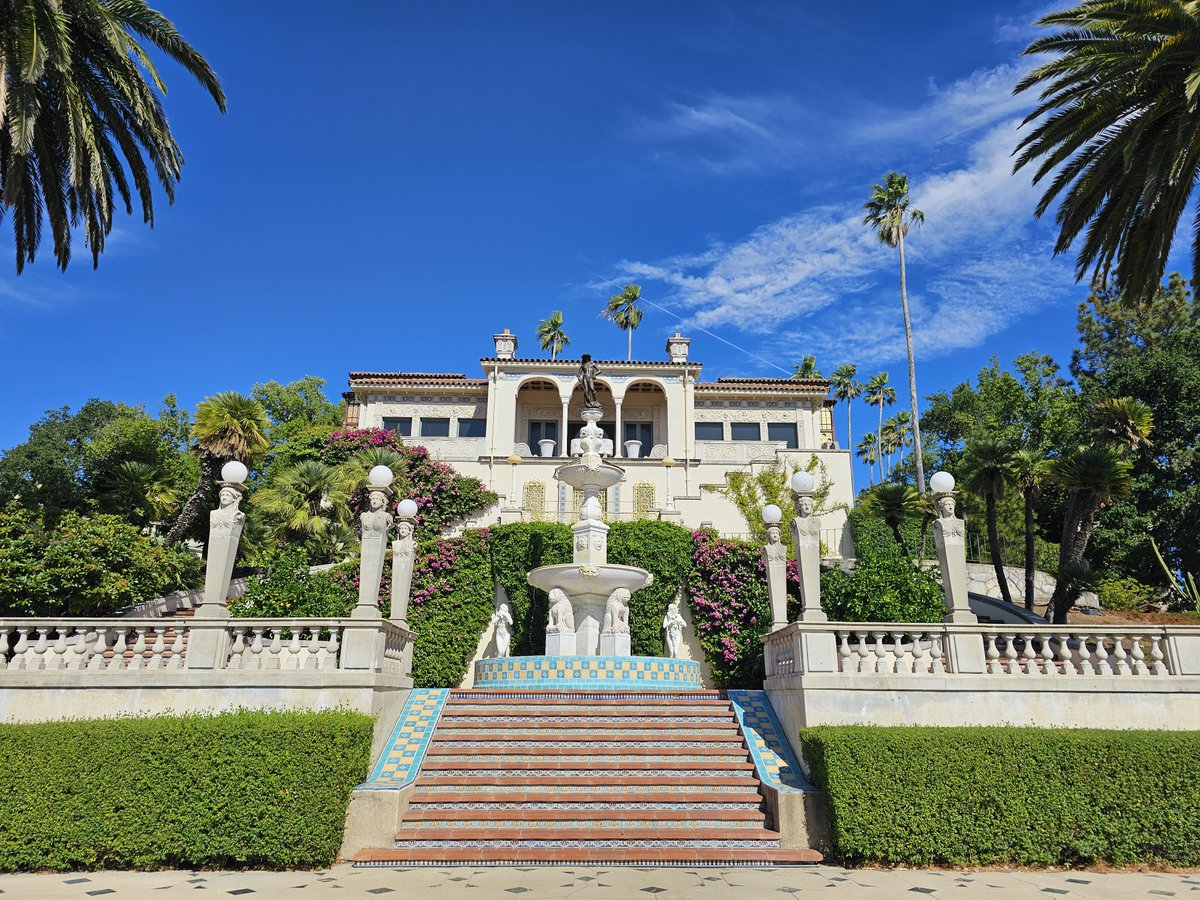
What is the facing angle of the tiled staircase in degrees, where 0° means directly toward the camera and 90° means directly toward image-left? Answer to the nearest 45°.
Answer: approximately 0°

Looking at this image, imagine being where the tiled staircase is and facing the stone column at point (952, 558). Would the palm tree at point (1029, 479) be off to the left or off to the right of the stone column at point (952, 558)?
left

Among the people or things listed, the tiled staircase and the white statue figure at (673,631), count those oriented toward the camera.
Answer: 2

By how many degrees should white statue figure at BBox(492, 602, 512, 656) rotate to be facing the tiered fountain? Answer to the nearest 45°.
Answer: approximately 45° to its left

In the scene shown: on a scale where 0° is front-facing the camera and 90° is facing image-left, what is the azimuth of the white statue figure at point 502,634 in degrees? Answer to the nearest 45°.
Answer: approximately 0°

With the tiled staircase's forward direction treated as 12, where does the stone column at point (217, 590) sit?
The stone column is roughly at 3 o'clock from the tiled staircase.

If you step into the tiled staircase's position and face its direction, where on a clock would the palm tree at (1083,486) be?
The palm tree is roughly at 8 o'clock from the tiled staircase.

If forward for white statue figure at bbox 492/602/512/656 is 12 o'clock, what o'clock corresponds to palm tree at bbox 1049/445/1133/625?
The palm tree is roughly at 9 o'clock from the white statue figure.

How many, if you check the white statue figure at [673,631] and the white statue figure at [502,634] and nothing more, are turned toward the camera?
2

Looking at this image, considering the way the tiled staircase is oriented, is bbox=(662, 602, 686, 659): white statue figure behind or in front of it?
behind

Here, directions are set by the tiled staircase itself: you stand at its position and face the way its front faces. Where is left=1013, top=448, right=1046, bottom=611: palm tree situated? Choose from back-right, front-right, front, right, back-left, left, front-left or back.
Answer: back-left
